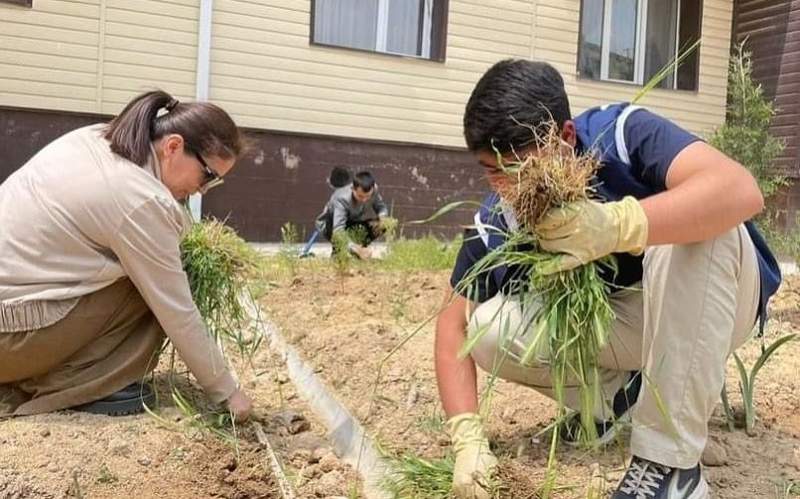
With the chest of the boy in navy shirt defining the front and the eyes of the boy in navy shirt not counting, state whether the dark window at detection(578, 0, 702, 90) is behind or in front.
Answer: behind

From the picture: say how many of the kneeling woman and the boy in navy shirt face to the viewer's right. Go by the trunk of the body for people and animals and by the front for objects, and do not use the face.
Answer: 1

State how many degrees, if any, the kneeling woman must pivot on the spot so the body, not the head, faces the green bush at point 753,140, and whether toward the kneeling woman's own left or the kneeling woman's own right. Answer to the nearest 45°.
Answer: approximately 45° to the kneeling woman's own left

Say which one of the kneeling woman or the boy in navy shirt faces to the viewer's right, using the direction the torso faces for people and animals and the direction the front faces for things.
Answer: the kneeling woman

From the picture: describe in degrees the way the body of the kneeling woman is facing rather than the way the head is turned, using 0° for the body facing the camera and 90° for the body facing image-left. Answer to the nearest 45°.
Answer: approximately 270°

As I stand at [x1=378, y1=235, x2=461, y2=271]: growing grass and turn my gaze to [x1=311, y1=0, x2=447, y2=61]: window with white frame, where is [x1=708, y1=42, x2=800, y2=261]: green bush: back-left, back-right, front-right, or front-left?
front-right

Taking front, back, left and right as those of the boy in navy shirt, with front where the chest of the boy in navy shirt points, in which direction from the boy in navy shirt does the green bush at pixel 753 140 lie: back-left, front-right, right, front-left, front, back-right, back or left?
back-right

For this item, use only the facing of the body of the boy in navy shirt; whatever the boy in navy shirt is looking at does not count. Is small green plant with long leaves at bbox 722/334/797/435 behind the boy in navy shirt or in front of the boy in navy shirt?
behind

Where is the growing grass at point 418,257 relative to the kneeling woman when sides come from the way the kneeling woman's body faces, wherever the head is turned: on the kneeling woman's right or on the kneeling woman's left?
on the kneeling woman's left

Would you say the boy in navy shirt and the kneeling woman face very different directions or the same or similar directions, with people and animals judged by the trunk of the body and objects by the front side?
very different directions

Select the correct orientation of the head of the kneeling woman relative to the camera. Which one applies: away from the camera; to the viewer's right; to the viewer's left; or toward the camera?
to the viewer's right
